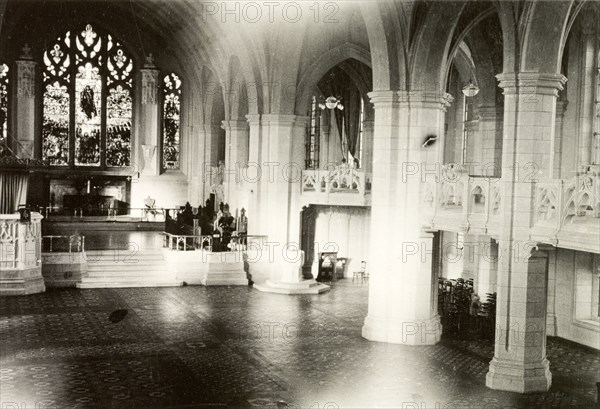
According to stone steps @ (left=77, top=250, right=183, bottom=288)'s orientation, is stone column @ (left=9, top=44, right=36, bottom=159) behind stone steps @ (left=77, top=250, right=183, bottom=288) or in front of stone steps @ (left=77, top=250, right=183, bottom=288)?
behind

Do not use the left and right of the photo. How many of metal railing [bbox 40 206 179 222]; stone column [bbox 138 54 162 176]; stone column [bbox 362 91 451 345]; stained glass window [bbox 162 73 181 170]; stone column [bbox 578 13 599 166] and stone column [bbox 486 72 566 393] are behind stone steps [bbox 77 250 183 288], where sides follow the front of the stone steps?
3

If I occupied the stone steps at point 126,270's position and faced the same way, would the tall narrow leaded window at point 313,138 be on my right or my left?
on my left

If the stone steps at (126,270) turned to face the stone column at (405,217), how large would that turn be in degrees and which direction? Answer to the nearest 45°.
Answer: approximately 45° to its left

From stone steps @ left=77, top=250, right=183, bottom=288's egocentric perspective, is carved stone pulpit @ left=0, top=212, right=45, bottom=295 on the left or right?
on its right

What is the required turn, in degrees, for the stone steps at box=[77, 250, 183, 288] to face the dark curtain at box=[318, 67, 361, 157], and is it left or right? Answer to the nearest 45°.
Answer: approximately 90° to its left

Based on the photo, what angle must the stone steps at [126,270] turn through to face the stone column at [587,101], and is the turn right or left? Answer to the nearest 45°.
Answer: approximately 45° to its left

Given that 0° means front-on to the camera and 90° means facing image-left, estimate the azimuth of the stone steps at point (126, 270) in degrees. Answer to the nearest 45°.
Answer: approximately 0°

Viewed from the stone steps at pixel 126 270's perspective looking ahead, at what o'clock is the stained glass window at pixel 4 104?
The stained glass window is roughly at 5 o'clock from the stone steps.

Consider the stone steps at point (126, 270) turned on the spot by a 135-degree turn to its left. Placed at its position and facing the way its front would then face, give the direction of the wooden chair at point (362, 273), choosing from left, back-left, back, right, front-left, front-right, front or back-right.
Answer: front-right

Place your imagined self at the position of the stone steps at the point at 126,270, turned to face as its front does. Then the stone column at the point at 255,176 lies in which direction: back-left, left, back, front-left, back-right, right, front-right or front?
left

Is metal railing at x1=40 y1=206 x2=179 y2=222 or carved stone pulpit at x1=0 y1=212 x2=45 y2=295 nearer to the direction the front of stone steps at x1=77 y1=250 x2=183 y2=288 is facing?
the carved stone pulpit

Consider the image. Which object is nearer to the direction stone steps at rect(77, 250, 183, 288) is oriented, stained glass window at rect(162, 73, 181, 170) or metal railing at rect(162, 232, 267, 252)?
the metal railing

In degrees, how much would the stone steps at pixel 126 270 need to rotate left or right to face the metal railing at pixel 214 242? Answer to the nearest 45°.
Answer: approximately 90° to its left
